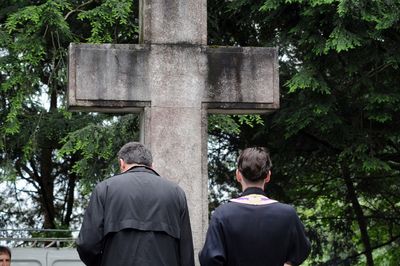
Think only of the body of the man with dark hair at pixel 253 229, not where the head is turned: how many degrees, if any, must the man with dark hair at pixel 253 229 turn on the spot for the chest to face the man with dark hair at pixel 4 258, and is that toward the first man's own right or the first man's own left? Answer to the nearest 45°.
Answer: approximately 45° to the first man's own left

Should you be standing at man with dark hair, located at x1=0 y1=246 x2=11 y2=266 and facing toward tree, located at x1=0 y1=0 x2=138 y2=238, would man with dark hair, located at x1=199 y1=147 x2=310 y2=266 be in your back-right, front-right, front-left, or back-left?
back-right

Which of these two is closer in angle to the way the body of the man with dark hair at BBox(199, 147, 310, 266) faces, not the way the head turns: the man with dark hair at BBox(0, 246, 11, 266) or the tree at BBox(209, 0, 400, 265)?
the tree

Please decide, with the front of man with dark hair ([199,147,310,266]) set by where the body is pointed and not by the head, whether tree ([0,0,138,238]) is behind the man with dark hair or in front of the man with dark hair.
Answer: in front

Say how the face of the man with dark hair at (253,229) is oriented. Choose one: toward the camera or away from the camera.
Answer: away from the camera

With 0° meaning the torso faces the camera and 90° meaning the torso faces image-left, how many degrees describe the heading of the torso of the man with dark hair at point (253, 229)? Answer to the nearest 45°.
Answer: approximately 180°

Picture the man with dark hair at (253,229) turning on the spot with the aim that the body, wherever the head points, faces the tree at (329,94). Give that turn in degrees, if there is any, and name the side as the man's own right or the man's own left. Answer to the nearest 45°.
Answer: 0° — they already face it
